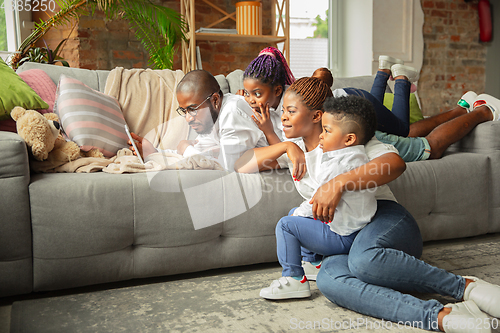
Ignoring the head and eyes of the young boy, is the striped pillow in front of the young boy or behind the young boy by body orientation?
in front

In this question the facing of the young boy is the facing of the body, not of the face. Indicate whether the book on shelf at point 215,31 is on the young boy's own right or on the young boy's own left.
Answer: on the young boy's own right

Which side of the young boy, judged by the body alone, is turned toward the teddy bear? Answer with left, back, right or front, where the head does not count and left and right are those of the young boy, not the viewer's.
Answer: front

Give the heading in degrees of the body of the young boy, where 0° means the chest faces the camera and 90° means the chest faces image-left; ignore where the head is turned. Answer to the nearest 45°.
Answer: approximately 90°

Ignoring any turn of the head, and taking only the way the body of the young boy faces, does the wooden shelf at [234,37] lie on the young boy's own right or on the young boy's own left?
on the young boy's own right

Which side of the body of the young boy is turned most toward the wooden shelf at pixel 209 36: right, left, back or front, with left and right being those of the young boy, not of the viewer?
right

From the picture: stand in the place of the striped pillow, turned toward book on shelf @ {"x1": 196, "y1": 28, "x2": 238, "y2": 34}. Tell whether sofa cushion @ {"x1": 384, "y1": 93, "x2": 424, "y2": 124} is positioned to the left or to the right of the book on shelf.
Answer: right

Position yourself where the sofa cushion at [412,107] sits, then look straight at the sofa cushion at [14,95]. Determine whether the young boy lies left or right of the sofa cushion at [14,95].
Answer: left

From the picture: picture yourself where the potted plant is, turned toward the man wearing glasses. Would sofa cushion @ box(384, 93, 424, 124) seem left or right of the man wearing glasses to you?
left

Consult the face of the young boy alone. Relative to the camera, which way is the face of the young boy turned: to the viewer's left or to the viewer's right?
to the viewer's left
